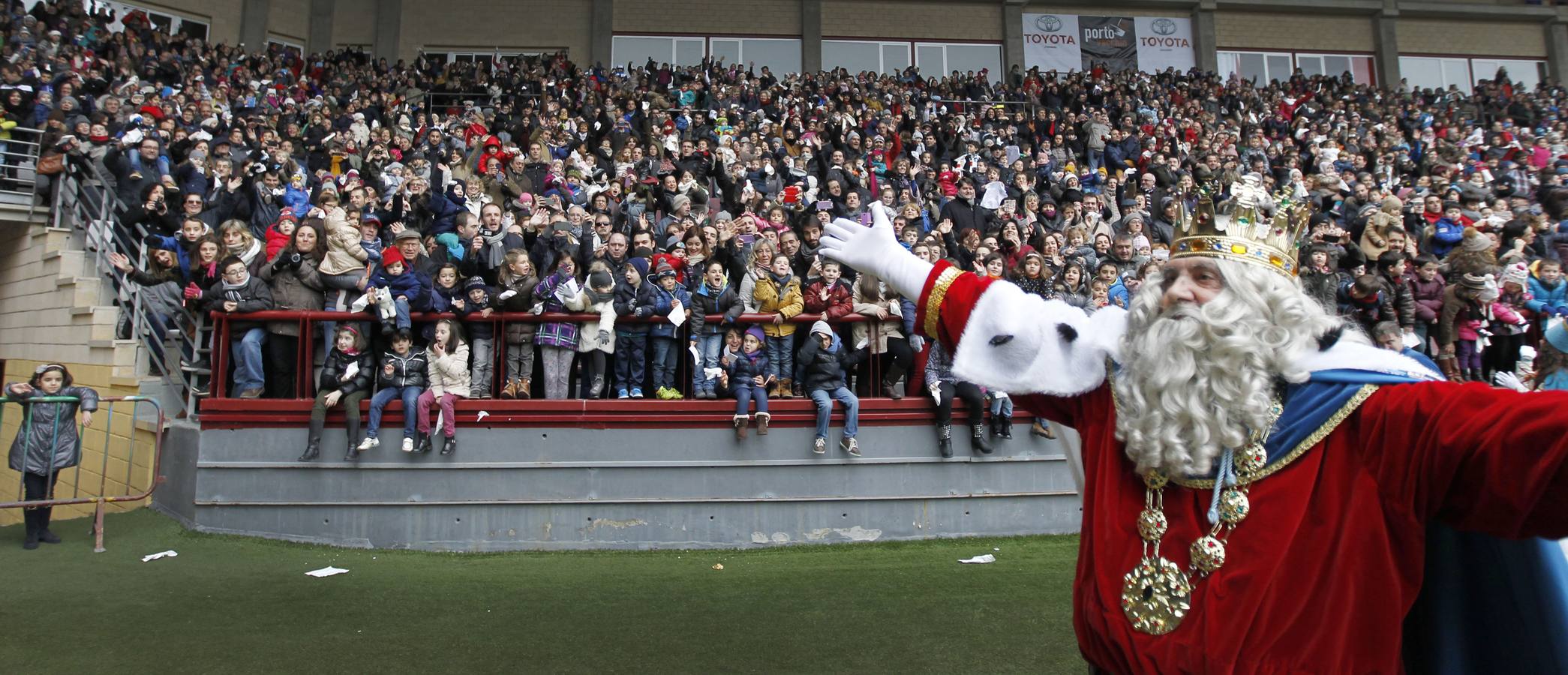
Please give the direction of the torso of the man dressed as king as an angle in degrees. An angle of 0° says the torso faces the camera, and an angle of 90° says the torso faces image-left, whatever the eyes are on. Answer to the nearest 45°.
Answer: approximately 45°

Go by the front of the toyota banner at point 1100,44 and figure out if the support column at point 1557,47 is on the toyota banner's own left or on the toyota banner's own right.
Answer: on the toyota banner's own left

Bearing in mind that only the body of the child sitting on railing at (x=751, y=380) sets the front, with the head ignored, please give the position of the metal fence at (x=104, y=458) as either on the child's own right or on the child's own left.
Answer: on the child's own right

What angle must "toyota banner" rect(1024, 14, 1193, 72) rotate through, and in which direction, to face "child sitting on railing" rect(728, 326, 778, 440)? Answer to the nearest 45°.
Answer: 0° — it already faces them

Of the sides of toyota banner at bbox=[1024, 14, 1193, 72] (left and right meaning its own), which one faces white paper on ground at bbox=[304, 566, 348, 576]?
front

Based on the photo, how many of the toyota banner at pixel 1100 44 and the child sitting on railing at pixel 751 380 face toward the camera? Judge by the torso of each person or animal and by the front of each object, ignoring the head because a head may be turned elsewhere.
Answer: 2

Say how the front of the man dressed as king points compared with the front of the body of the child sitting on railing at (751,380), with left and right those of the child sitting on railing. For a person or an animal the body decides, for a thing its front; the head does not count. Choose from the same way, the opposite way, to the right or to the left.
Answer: to the right

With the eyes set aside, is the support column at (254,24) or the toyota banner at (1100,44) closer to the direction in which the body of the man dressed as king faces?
the support column

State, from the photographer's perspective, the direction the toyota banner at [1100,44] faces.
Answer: facing the viewer

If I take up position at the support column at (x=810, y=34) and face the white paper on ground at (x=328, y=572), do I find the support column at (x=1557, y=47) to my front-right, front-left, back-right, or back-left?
back-left
